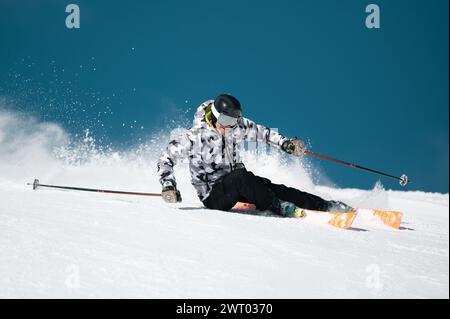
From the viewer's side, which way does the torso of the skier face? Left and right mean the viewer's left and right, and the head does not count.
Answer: facing the viewer and to the right of the viewer
